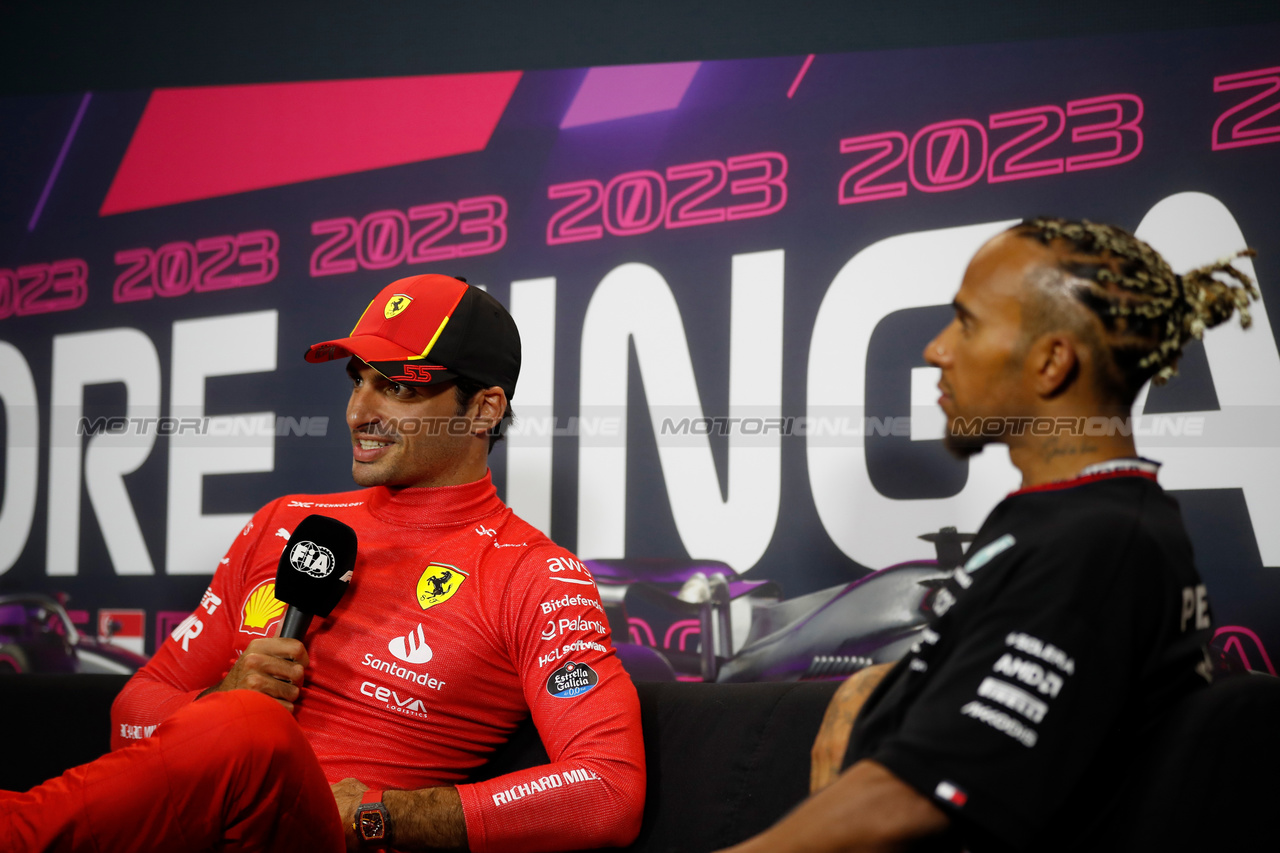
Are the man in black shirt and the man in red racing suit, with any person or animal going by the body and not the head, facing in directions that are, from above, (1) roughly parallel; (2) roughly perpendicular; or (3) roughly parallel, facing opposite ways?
roughly perpendicular

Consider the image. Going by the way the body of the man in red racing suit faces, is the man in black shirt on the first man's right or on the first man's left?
on the first man's left

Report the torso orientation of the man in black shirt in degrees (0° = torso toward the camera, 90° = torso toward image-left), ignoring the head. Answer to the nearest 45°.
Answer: approximately 90°

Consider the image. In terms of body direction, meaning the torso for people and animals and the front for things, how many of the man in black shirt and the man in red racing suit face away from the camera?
0

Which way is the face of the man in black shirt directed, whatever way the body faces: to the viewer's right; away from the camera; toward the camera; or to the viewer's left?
to the viewer's left

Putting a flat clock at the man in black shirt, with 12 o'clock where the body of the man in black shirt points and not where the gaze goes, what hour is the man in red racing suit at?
The man in red racing suit is roughly at 1 o'clock from the man in black shirt.
